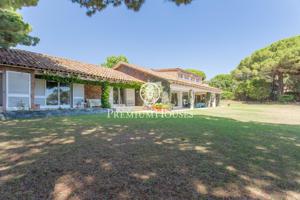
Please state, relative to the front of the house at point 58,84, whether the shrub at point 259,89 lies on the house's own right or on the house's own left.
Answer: on the house's own left

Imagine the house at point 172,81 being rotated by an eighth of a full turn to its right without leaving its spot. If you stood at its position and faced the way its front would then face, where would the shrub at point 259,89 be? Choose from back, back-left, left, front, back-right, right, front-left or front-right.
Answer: back-left

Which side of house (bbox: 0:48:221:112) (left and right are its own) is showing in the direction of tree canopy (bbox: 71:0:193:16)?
front

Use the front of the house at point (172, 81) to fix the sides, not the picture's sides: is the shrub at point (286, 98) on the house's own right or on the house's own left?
on the house's own left

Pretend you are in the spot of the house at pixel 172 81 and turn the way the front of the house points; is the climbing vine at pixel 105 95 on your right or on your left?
on your right

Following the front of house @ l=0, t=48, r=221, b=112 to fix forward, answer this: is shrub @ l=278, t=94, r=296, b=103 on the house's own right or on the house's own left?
on the house's own left

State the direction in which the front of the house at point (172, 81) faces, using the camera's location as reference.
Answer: facing the viewer and to the right of the viewer
